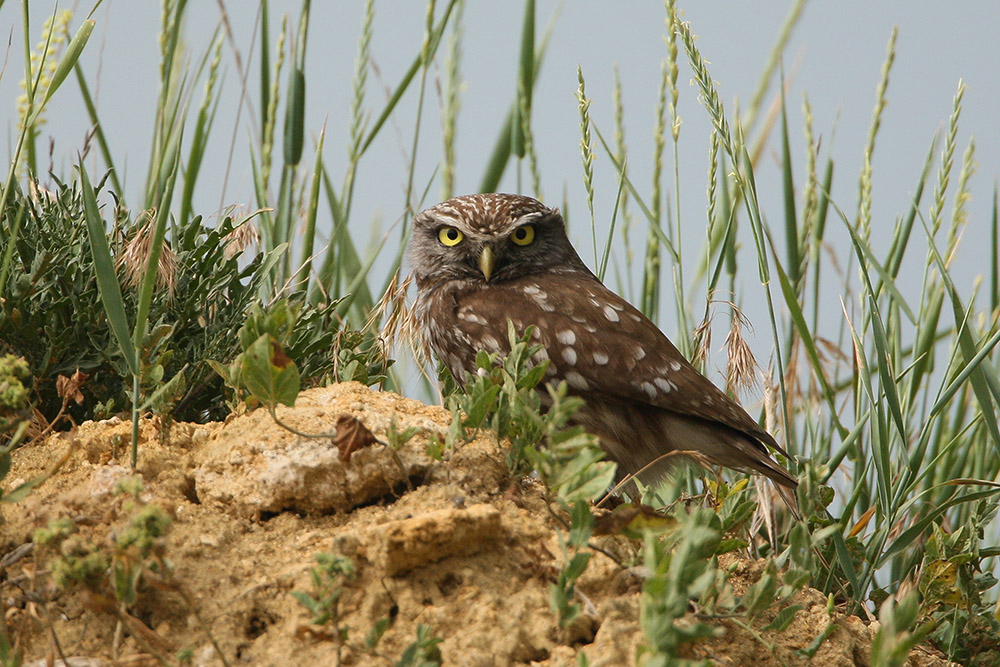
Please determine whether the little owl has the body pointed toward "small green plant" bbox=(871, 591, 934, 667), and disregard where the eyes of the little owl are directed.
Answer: no

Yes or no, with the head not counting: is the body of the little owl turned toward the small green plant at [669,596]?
no

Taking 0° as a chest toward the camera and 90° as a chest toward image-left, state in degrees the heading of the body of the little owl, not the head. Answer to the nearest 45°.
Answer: approximately 90°

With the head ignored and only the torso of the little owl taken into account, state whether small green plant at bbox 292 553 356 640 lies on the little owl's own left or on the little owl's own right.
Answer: on the little owl's own left
